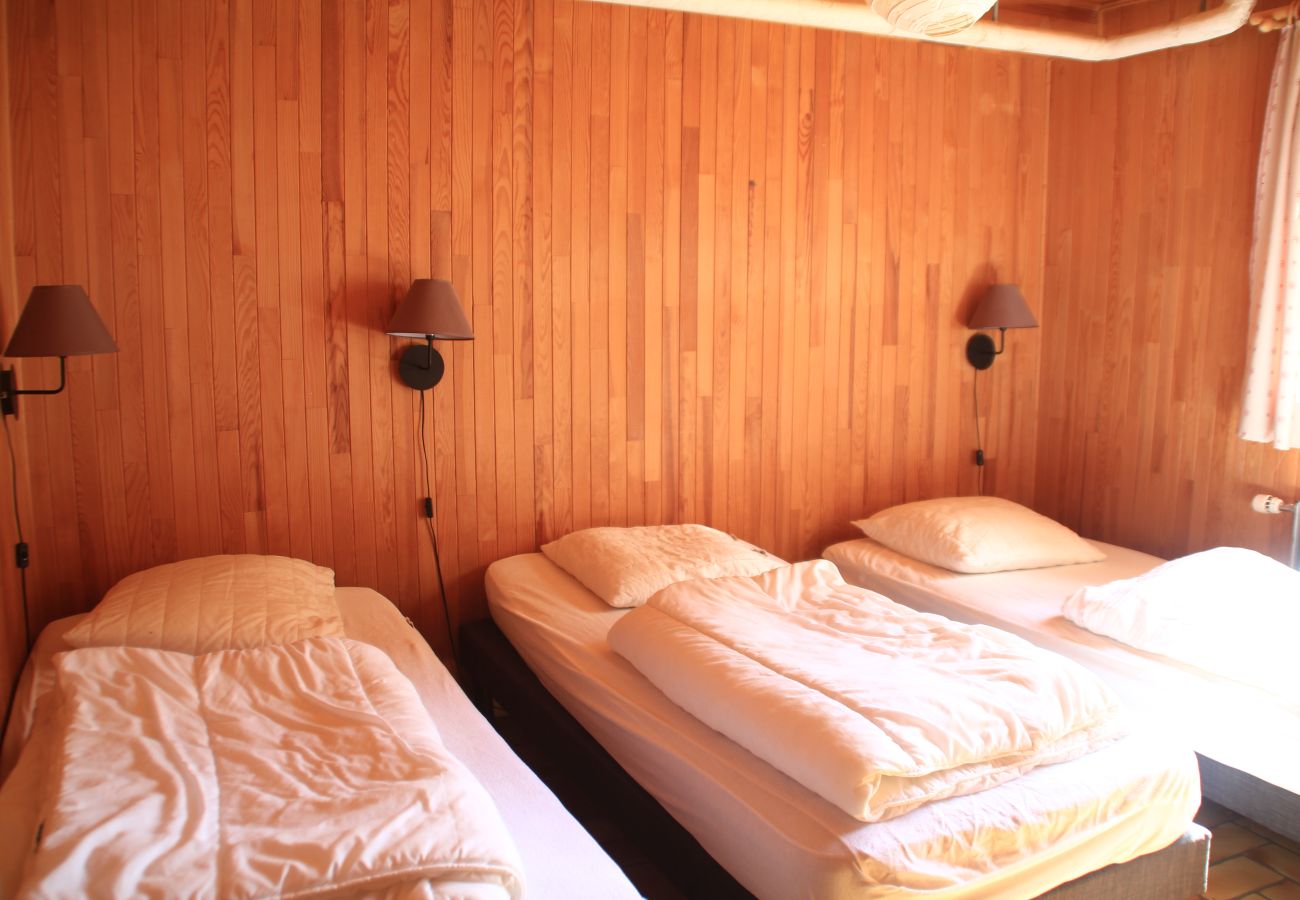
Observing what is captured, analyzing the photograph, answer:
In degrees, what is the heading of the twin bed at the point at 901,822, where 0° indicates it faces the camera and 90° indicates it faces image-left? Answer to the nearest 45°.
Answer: approximately 315°

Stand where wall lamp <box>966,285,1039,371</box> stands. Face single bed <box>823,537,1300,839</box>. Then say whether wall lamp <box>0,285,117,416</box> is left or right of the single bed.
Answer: right

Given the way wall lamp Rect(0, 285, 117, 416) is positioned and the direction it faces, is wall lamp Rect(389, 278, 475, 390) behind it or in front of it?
in front

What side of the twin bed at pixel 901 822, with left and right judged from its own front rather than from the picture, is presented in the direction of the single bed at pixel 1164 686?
left

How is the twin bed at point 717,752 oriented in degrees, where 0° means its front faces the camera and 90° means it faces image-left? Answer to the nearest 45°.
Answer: approximately 315°

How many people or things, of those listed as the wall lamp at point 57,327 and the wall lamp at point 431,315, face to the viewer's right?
1

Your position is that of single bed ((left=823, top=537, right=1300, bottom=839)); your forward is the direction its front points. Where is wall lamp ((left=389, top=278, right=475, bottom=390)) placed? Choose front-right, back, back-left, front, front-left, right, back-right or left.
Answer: back-right

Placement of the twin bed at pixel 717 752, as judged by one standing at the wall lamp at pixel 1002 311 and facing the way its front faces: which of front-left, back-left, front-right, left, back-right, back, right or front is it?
front-right

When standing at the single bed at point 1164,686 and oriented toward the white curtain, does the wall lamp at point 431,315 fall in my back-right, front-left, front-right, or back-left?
back-left

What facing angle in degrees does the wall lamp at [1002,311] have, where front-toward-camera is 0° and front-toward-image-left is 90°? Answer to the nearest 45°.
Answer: approximately 315°
